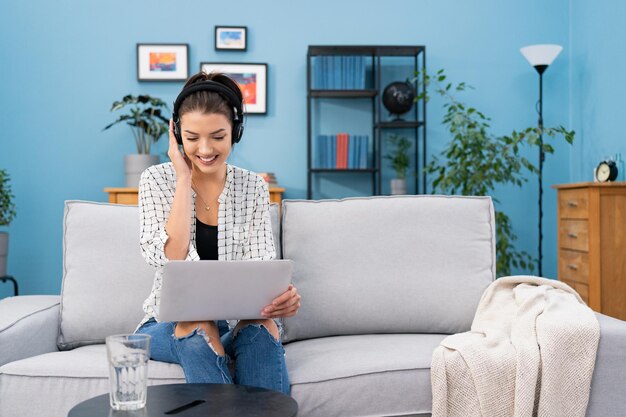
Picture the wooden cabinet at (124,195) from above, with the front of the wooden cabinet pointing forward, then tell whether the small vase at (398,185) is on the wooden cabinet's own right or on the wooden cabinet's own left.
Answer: on the wooden cabinet's own left

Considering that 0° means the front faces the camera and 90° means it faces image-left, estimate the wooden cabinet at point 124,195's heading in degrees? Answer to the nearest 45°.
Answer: approximately 0°

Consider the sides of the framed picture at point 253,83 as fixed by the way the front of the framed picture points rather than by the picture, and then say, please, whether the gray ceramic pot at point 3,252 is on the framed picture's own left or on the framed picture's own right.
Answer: on the framed picture's own right

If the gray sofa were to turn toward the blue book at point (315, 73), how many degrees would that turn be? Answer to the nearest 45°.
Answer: approximately 180°

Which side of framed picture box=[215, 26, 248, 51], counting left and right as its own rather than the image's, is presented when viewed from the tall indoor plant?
left

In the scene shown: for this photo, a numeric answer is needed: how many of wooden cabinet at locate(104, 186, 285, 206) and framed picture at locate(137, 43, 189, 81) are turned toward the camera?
2

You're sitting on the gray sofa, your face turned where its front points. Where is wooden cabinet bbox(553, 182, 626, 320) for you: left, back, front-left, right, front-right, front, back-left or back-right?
back-left

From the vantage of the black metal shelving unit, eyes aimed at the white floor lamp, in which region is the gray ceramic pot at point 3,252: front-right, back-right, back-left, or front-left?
back-right
